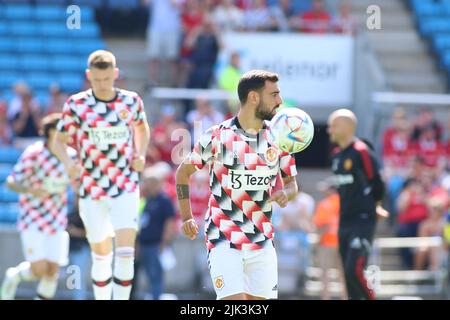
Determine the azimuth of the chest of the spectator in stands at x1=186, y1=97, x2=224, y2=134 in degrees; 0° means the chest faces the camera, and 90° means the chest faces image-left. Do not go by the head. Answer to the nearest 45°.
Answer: approximately 0°

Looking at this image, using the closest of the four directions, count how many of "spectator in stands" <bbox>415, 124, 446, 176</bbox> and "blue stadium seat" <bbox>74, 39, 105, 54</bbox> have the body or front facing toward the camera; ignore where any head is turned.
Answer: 2

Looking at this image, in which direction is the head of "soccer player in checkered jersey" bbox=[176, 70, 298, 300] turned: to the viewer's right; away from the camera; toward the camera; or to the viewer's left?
to the viewer's right

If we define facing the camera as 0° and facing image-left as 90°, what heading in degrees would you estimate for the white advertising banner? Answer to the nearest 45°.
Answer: approximately 0°
